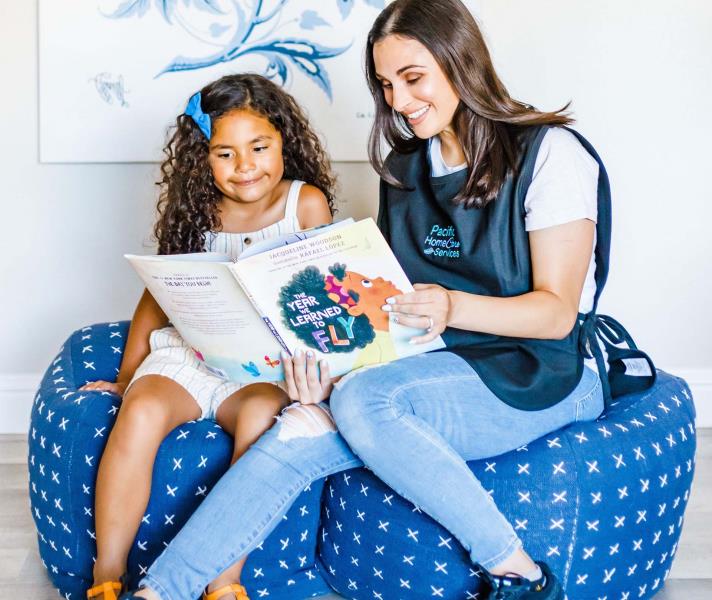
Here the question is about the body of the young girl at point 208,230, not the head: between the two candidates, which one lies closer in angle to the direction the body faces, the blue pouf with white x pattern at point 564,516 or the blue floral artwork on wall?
the blue pouf with white x pattern

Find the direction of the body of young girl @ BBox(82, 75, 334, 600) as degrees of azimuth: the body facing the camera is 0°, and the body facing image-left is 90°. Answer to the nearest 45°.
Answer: approximately 0°

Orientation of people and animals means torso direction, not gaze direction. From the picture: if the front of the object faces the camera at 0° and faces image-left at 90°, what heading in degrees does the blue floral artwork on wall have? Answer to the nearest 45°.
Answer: approximately 0°

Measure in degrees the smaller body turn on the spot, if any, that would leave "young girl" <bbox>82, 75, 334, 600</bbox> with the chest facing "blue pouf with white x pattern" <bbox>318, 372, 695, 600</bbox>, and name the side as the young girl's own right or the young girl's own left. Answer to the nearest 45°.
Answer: approximately 45° to the young girl's own left

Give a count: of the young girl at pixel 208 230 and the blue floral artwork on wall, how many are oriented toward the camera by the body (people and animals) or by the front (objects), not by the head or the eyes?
2

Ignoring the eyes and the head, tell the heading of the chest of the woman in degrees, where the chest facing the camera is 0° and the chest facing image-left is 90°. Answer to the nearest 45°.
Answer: approximately 45°

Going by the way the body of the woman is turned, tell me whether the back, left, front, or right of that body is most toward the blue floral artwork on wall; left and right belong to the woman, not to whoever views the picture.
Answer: right

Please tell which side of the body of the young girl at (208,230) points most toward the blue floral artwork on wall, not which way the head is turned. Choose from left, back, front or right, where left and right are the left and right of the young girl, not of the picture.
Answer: back

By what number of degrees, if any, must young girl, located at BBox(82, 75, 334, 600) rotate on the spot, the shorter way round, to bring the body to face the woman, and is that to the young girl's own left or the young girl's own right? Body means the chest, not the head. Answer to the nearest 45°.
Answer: approximately 45° to the young girl's own left

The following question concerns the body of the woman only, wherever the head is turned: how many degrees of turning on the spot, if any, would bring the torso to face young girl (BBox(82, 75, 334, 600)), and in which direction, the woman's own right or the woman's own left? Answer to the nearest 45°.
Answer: approximately 90° to the woman's own right
